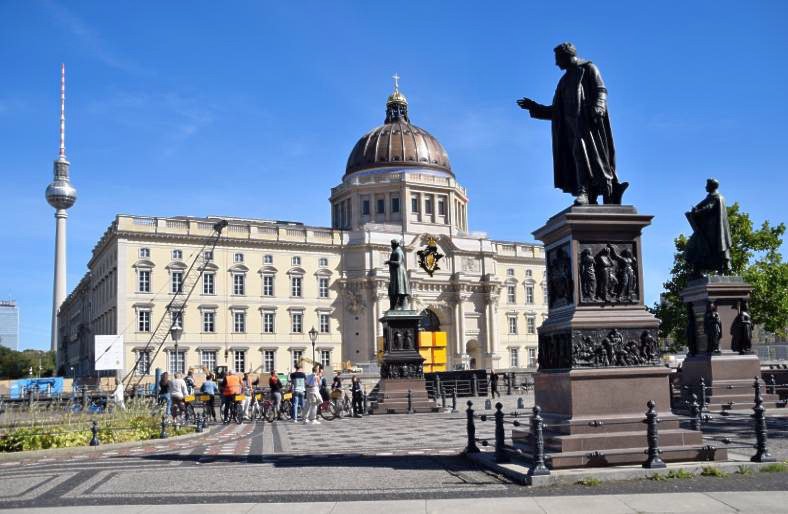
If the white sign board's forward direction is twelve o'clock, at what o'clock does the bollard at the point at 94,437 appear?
The bollard is roughly at 12 o'clock from the white sign board.

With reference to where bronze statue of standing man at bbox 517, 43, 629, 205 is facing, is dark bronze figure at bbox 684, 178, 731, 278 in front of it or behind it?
behind

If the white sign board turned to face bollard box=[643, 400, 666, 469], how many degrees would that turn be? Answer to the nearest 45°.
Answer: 0° — it already faces it

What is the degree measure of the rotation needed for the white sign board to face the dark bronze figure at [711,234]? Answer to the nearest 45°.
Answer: approximately 45° to its left

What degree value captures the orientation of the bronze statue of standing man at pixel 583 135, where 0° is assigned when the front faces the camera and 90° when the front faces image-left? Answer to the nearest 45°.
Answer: approximately 45°

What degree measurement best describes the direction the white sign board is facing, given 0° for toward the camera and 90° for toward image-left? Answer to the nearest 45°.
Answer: approximately 0°

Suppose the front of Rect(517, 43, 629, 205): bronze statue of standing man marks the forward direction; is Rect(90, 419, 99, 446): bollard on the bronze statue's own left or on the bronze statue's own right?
on the bronze statue's own right

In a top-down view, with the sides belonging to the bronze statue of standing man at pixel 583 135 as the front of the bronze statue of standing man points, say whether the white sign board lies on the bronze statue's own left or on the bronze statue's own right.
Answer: on the bronze statue's own right

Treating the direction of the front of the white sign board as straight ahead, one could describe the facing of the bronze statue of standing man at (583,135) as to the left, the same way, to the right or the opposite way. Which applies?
to the right
